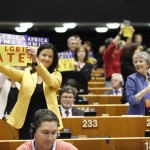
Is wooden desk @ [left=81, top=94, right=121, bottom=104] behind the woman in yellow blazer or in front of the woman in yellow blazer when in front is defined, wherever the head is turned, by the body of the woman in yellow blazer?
behind

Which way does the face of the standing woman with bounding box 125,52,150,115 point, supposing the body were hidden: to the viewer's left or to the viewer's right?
to the viewer's left

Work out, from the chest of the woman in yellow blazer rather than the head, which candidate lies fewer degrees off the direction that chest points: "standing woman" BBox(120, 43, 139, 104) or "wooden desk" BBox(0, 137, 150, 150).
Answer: the wooden desk

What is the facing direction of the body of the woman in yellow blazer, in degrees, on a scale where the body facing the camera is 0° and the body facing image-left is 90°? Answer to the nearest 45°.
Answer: approximately 0°
